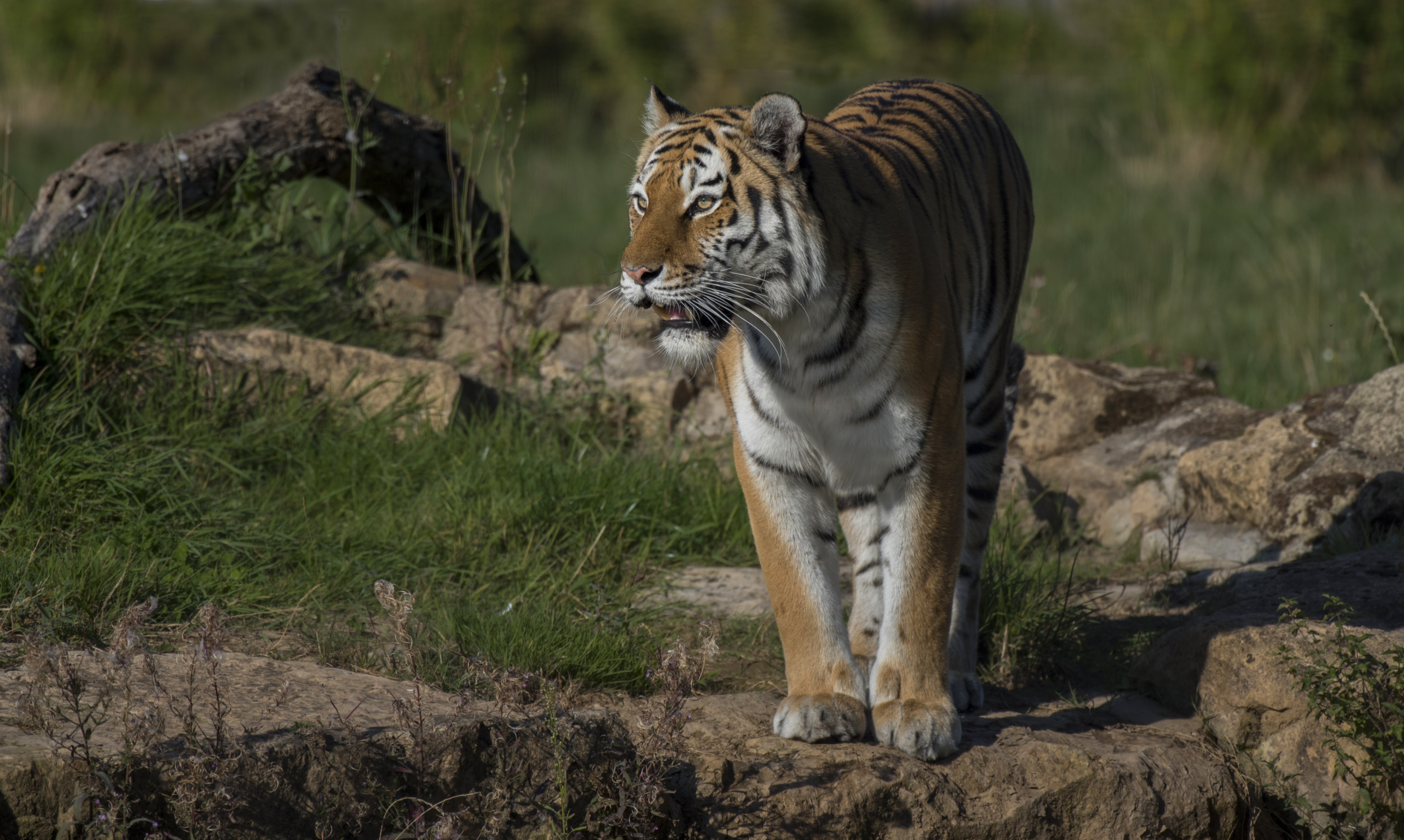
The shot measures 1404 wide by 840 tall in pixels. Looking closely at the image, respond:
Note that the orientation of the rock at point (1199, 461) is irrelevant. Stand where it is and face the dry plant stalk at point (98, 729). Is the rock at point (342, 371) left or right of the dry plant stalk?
right

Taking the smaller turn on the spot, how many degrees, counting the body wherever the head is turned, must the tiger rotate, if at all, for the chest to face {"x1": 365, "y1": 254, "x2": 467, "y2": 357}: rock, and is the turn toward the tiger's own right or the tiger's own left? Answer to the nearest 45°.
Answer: approximately 90° to the tiger's own right

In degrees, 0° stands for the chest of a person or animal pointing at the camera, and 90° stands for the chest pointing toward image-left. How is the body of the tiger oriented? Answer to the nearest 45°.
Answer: approximately 45°

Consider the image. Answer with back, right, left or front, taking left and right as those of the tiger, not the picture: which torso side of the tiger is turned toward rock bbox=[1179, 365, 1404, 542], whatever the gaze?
back

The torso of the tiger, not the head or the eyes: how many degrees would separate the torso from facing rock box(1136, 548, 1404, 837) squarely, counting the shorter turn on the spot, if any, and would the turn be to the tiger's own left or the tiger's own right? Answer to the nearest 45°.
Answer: approximately 135° to the tiger's own left

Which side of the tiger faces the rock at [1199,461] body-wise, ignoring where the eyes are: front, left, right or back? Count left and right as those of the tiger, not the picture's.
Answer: back

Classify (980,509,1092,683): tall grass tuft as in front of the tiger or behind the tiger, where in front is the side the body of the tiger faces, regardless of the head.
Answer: behind

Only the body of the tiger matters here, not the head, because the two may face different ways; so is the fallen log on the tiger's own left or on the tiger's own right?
on the tiger's own right

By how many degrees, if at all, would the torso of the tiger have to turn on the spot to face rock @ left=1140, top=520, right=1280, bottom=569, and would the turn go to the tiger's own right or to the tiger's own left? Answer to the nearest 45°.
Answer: approximately 180°
